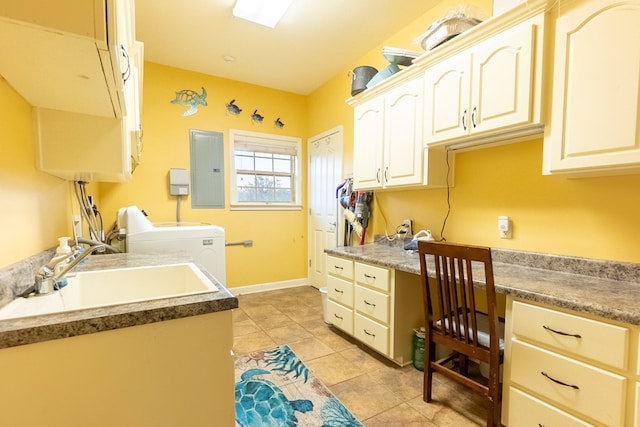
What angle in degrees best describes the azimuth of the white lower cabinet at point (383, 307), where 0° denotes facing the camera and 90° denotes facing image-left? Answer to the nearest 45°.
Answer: approximately 45°

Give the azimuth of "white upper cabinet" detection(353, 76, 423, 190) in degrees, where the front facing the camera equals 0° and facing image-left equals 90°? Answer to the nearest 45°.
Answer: approximately 45°

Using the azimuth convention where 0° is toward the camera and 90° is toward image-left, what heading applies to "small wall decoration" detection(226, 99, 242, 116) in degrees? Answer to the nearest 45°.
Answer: approximately 0°

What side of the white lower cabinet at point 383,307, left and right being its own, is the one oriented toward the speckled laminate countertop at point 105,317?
front

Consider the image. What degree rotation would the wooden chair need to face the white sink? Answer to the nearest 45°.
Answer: approximately 180°

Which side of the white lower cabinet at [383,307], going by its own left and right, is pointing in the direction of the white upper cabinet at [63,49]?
front

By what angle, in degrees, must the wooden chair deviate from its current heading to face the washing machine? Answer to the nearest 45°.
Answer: approximately 135° to its left

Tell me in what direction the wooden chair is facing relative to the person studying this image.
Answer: facing away from the viewer and to the right of the viewer

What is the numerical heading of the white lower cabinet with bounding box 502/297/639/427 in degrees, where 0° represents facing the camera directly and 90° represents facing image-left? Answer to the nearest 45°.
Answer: approximately 45°

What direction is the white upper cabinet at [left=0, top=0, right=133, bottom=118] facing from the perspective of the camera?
to the viewer's right
